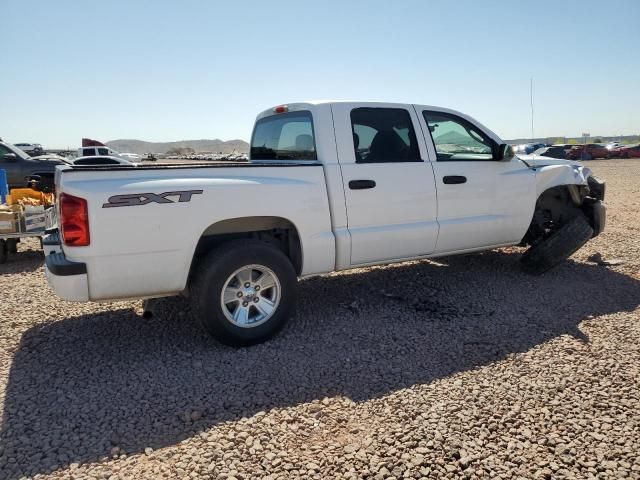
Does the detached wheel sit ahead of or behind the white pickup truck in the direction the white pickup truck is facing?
ahead

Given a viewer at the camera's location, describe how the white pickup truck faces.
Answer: facing away from the viewer and to the right of the viewer

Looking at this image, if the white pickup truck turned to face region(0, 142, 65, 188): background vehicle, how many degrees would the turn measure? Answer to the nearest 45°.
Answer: approximately 90° to its left

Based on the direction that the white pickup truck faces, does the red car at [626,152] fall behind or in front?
in front
